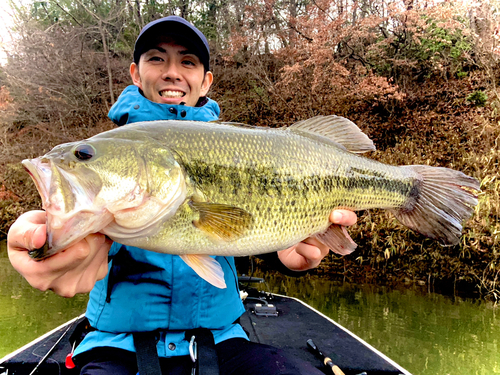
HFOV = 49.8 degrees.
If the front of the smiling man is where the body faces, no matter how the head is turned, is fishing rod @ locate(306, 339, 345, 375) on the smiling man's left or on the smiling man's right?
on the smiling man's left

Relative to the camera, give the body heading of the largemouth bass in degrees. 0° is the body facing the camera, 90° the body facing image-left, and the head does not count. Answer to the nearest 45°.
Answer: approximately 90°
